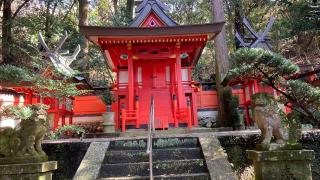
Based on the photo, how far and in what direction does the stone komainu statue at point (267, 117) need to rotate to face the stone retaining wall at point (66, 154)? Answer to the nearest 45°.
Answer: approximately 45° to its right

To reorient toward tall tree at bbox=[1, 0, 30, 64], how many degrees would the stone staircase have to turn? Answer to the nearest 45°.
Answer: approximately 135° to its right

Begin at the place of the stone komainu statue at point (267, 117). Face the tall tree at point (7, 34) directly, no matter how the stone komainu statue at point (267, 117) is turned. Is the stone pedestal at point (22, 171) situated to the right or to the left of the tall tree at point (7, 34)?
left

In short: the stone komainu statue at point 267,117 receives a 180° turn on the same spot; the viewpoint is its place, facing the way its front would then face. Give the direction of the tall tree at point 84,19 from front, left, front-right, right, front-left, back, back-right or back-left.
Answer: left

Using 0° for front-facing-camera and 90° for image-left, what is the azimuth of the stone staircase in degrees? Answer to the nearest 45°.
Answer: approximately 0°

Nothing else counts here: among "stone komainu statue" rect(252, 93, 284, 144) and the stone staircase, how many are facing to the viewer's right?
0

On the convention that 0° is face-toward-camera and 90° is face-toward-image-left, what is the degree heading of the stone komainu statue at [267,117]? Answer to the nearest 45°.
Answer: approximately 45°

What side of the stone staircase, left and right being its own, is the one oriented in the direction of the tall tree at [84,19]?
back

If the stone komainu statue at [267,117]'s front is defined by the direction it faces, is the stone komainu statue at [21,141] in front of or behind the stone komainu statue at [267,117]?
in front

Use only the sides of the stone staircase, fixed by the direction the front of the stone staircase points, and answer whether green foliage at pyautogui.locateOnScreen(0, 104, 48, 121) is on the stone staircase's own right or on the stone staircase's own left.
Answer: on the stone staircase's own right
